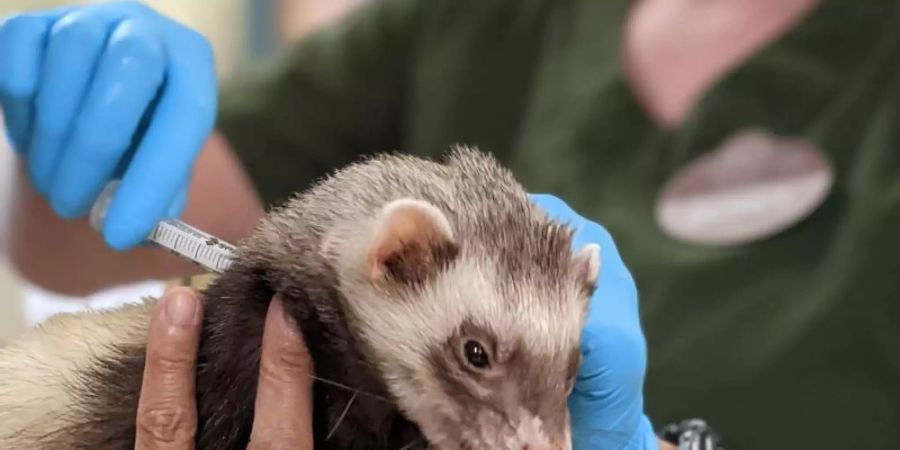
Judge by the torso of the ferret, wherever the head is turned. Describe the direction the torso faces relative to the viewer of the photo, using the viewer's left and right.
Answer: facing the viewer and to the right of the viewer
